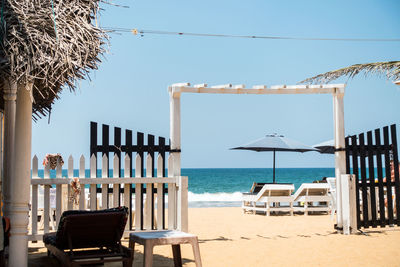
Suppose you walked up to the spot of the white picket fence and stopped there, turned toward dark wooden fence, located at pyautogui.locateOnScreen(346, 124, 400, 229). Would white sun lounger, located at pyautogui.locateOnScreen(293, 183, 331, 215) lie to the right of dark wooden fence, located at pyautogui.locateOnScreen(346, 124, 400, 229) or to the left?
left

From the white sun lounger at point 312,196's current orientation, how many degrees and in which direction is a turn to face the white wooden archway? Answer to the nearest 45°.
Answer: approximately 135° to its left

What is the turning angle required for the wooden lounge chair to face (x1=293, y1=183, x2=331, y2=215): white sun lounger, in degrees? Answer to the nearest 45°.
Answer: approximately 90° to its right

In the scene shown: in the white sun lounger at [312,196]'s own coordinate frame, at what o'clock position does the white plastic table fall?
The white plastic table is roughly at 8 o'clock from the white sun lounger.

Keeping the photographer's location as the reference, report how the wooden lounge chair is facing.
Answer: facing away from the viewer and to the left of the viewer

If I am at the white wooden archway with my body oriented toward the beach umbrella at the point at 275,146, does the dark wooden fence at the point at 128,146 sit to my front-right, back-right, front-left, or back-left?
back-left

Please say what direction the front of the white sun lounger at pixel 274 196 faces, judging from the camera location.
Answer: facing away from the viewer and to the left of the viewer

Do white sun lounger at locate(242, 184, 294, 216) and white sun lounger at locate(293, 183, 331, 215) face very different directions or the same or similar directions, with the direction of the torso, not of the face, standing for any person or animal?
same or similar directions

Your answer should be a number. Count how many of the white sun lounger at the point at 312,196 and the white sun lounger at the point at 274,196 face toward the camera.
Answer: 0

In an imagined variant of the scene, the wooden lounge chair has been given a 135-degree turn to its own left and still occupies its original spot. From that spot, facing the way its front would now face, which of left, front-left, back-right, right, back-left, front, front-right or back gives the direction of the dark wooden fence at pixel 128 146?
back
